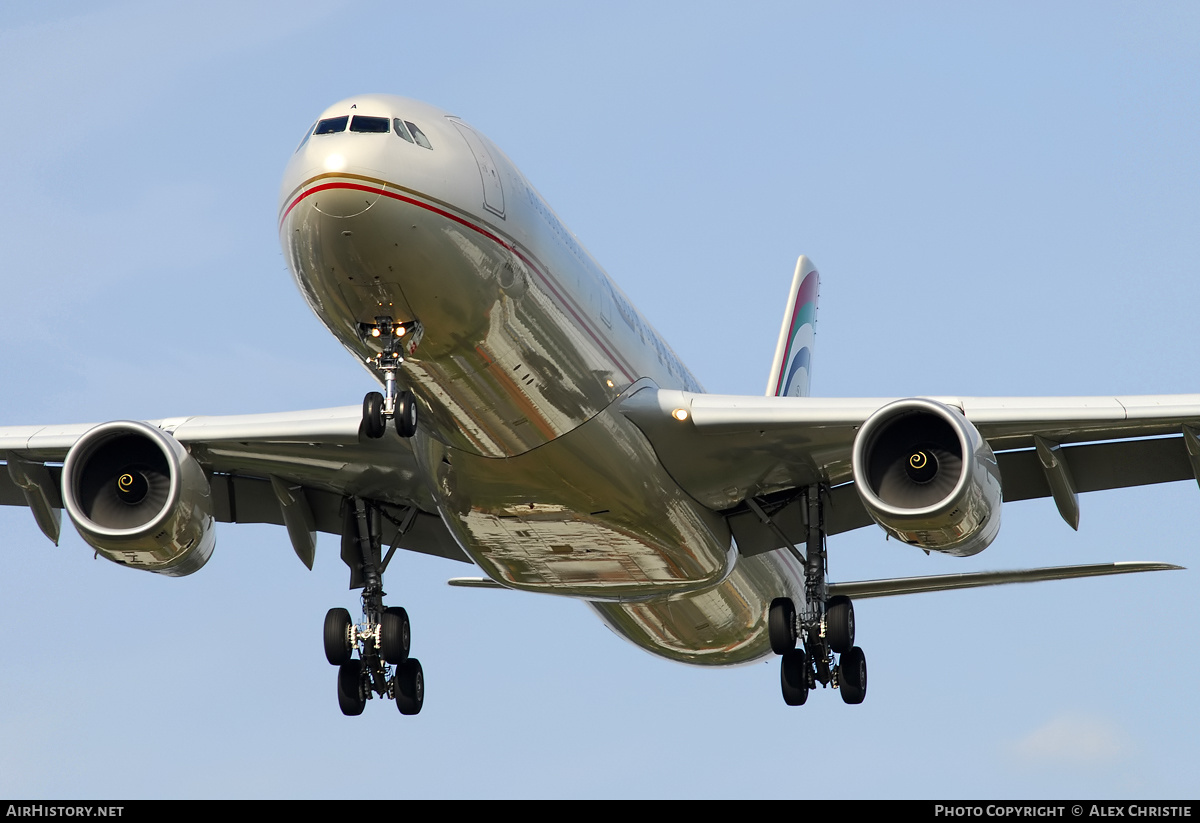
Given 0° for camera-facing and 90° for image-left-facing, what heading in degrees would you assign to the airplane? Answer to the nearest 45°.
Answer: approximately 0°
